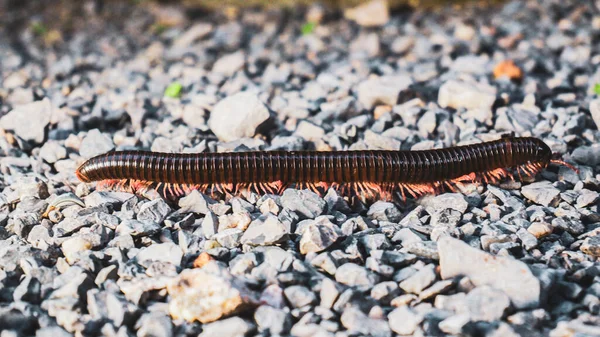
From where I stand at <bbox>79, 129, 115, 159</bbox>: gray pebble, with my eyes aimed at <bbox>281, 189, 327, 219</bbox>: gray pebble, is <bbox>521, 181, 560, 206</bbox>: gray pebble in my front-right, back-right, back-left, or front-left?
front-left

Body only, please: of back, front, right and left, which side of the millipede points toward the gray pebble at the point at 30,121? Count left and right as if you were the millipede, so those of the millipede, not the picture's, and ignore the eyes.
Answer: back

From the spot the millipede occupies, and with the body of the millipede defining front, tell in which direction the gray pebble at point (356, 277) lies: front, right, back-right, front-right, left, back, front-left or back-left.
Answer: right

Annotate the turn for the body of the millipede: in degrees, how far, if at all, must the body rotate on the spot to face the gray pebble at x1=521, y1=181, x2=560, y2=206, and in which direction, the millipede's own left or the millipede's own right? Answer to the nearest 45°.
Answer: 0° — it already faces it

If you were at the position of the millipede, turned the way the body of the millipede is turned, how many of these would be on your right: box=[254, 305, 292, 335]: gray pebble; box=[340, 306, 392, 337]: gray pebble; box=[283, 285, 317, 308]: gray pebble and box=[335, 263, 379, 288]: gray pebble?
4

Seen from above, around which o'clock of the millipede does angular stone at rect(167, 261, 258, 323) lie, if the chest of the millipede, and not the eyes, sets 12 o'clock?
The angular stone is roughly at 4 o'clock from the millipede.

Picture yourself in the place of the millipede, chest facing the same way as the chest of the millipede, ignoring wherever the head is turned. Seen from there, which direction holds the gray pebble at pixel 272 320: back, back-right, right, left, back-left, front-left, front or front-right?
right

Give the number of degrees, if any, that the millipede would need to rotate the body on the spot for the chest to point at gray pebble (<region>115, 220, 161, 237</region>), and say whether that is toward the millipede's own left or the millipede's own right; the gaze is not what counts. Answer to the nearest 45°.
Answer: approximately 135° to the millipede's own right

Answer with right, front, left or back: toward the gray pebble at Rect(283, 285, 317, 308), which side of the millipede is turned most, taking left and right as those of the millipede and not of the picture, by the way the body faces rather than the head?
right

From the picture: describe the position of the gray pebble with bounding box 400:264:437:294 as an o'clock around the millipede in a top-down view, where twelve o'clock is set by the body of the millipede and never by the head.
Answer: The gray pebble is roughly at 2 o'clock from the millipede.

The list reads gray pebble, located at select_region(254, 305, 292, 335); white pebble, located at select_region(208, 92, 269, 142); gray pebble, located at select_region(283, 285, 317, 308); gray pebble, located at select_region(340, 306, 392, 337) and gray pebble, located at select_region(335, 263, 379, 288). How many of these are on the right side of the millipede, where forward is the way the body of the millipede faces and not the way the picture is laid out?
4

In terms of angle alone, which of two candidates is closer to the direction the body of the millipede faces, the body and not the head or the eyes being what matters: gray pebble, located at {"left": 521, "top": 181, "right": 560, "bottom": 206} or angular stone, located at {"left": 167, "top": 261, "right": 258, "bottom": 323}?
the gray pebble

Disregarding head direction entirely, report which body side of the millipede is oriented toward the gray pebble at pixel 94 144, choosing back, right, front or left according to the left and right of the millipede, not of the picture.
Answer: back

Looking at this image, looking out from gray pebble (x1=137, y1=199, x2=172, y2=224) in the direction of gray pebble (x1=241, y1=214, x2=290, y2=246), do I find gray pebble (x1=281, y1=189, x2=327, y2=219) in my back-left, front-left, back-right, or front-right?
front-left

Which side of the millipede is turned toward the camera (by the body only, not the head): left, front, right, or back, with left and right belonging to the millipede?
right

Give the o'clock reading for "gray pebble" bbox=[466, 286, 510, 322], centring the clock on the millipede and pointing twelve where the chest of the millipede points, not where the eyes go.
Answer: The gray pebble is roughly at 2 o'clock from the millipede.

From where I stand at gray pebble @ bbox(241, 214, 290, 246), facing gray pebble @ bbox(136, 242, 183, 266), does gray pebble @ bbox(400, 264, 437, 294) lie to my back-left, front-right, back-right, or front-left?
back-left
